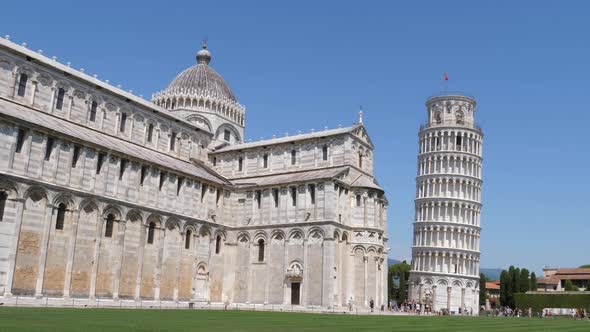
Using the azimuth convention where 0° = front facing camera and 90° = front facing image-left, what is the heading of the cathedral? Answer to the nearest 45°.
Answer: approximately 45°
